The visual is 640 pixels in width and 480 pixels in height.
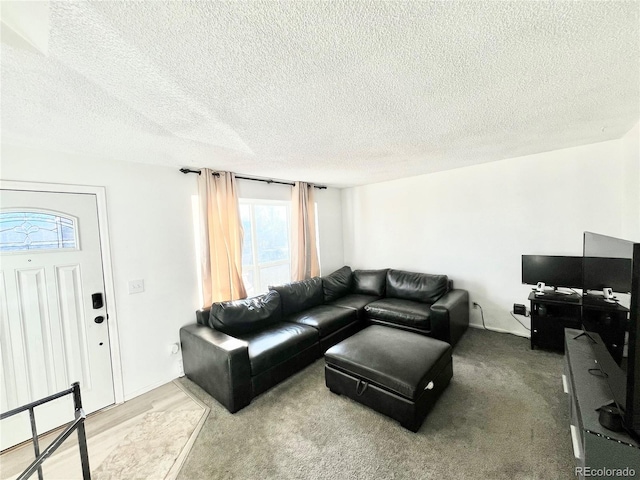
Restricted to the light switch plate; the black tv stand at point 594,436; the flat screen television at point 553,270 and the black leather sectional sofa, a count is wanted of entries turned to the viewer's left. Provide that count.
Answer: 1

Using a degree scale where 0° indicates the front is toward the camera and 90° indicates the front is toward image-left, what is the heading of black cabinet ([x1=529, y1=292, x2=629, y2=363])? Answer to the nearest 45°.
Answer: approximately 45°

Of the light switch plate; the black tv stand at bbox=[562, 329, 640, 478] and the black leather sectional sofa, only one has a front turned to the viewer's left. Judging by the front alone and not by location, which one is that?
the black tv stand

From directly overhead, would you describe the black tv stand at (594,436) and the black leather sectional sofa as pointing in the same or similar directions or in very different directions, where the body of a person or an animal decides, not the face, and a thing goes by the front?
very different directions

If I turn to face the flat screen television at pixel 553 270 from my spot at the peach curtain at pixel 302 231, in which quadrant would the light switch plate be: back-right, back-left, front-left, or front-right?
back-right

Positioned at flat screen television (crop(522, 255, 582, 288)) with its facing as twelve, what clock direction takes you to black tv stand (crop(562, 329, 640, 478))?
The black tv stand is roughly at 12 o'clock from the flat screen television.

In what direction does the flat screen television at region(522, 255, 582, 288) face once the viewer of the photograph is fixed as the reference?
facing the viewer

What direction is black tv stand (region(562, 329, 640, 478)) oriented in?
to the viewer's left

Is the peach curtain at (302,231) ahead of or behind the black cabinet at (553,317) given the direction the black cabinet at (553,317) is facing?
ahead

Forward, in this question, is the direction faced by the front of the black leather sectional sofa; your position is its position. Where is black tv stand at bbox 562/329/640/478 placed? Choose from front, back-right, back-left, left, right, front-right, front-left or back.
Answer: front

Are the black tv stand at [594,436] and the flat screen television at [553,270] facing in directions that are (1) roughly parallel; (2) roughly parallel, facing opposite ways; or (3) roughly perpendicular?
roughly perpendicular

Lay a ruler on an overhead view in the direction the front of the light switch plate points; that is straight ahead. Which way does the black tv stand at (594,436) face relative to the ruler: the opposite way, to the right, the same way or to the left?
the opposite way

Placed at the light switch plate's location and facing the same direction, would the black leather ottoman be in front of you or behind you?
in front

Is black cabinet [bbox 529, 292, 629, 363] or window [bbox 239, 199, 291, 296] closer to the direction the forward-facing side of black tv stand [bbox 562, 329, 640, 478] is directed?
the window
